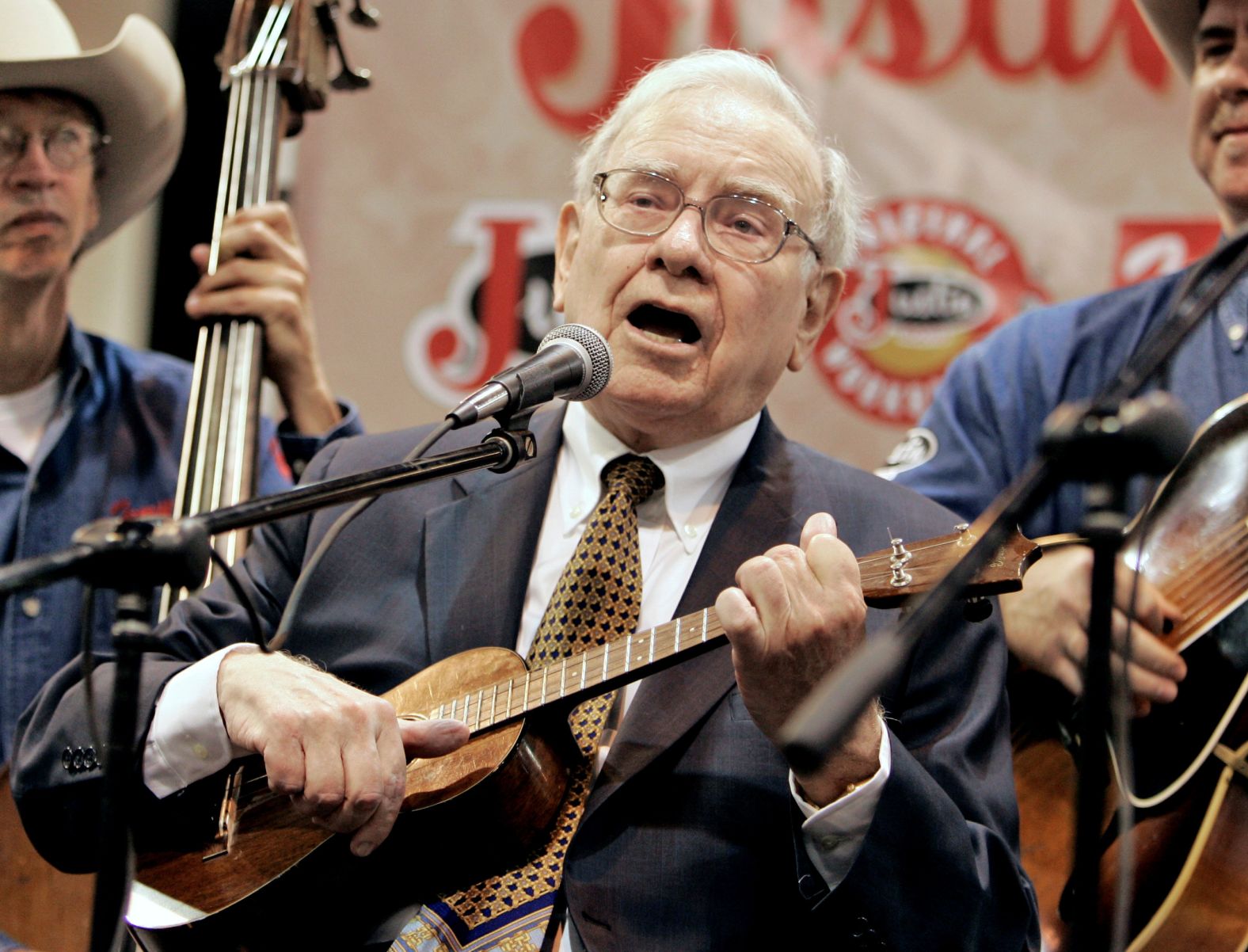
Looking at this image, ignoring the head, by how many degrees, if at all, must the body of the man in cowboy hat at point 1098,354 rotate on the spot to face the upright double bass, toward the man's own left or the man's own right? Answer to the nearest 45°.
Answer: approximately 90° to the man's own right

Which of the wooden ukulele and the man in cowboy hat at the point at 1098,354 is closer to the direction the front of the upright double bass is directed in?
the wooden ukulele

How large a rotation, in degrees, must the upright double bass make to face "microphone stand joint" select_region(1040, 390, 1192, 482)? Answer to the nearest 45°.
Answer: approximately 45° to its left

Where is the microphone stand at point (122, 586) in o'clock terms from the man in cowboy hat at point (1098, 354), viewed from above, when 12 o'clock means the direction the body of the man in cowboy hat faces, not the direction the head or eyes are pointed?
The microphone stand is roughly at 1 o'clock from the man in cowboy hat.

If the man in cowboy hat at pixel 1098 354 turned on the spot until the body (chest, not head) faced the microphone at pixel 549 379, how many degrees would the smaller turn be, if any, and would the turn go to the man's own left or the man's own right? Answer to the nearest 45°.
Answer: approximately 45° to the man's own right

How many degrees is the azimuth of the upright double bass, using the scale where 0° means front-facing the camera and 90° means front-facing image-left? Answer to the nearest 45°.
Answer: approximately 45°

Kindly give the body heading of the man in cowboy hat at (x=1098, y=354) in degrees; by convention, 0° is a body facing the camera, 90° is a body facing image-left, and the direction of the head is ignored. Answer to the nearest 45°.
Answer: approximately 0°

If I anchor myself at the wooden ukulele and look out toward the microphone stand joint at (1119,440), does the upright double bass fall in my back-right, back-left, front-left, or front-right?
back-left

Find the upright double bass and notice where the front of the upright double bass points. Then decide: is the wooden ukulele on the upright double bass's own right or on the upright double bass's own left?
on the upright double bass's own left

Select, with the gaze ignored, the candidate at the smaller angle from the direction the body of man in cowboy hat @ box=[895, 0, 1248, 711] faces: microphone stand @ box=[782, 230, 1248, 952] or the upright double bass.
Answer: the microphone stand
